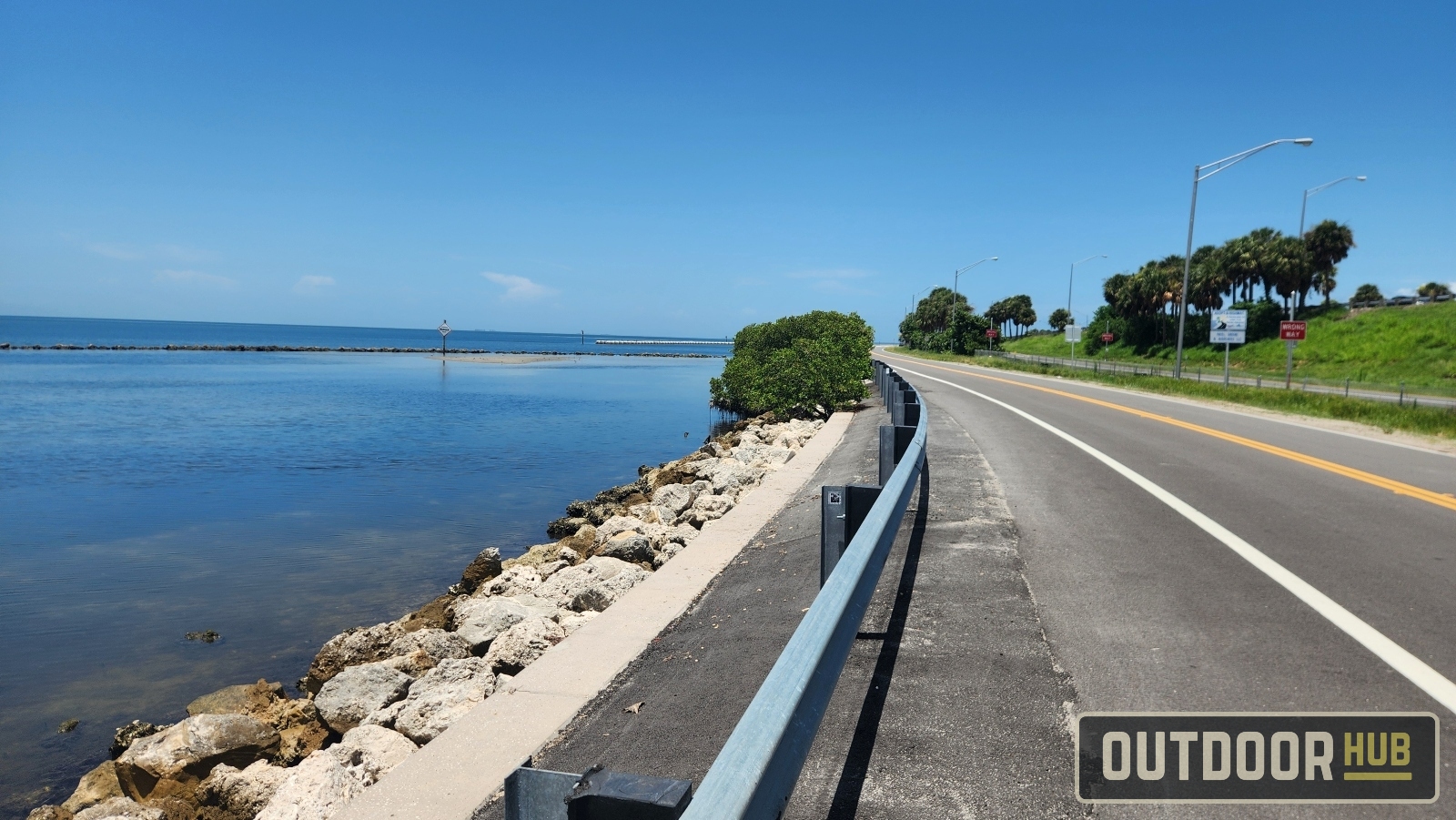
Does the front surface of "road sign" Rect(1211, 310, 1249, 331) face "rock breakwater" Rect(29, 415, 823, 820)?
yes

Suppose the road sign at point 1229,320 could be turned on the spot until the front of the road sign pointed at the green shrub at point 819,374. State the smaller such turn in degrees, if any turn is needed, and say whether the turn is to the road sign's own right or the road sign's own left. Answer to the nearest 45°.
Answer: approximately 45° to the road sign's own right

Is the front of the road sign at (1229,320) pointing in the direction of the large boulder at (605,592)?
yes

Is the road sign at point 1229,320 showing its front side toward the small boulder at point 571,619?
yes

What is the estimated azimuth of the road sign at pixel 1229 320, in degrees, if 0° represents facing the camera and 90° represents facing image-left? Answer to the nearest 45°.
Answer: approximately 0°

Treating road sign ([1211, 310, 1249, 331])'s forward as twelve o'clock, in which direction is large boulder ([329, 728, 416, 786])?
The large boulder is roughly at 12 o'clock from the road sign.

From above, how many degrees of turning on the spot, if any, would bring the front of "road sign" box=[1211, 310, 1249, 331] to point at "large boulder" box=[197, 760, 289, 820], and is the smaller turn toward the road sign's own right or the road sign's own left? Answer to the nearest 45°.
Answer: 0° — it already faces it

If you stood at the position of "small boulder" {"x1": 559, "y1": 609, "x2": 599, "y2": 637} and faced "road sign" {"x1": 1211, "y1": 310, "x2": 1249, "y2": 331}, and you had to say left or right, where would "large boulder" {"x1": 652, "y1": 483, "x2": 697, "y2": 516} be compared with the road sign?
left

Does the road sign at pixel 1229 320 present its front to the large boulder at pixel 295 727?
yes

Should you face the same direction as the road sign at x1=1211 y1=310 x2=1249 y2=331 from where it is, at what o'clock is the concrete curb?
The concrete curb is roughly at 12 o'clock from the road sign.

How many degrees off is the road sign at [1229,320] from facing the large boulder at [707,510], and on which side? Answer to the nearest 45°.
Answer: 0° — it already faces it

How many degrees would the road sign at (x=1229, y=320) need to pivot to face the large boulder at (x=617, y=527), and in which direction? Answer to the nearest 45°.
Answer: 0° — it already faces it
